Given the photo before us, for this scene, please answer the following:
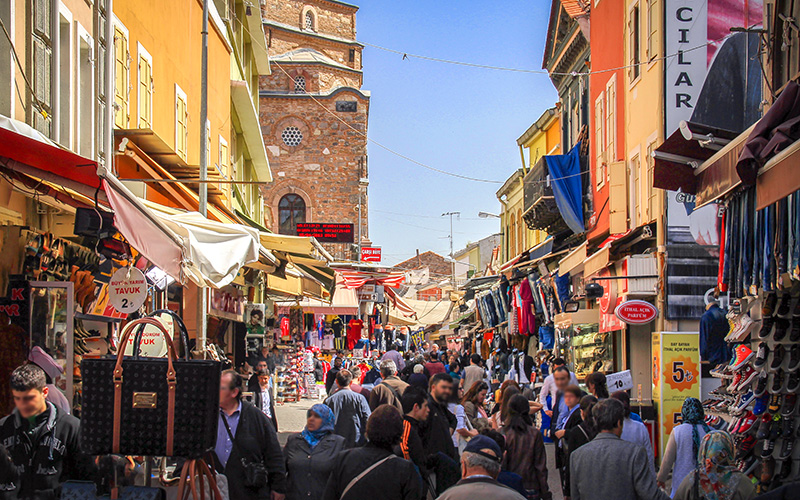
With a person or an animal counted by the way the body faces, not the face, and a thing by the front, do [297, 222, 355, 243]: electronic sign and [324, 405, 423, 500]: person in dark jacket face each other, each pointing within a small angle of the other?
yes

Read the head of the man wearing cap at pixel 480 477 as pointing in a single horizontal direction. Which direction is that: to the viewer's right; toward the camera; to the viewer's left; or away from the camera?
away from the camera

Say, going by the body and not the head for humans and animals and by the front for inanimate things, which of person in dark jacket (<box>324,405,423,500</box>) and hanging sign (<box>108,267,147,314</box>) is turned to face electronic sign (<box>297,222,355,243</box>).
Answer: the person in dark jacket

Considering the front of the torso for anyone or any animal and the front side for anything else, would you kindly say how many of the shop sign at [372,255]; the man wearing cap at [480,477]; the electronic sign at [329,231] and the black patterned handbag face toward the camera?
3

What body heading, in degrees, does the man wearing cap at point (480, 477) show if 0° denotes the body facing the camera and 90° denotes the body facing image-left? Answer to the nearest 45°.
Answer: approximately 180°

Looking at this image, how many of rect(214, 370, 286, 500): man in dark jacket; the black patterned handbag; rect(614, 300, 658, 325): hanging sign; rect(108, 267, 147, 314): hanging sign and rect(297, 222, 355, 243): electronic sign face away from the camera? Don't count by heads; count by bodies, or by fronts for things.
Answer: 0

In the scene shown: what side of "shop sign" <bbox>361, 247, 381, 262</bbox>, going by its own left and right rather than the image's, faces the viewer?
front

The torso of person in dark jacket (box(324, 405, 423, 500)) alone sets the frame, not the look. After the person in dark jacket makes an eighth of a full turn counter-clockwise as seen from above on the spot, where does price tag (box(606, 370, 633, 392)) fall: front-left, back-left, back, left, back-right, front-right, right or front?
right

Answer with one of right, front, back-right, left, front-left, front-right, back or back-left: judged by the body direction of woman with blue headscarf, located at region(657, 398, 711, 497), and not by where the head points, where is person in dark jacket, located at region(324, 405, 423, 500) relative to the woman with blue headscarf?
back-left

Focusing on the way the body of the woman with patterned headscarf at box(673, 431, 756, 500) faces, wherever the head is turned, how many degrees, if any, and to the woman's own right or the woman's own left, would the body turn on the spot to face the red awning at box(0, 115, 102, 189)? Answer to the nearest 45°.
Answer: approximately 90° to the woman's own left

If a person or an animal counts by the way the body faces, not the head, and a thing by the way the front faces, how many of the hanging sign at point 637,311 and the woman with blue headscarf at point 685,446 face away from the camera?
1

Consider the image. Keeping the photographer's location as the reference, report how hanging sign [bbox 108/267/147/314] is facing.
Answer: facing the viewer

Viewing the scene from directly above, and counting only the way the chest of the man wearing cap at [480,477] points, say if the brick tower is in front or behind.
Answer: in front

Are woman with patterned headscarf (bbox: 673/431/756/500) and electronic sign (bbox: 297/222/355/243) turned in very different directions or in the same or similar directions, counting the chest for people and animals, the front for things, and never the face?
very different directions

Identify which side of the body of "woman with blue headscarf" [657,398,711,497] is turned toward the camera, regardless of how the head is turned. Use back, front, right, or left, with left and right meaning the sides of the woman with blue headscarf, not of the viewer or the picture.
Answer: back

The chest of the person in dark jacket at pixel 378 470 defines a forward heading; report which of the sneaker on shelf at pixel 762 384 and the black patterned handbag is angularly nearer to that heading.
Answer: the sneaker on shelf

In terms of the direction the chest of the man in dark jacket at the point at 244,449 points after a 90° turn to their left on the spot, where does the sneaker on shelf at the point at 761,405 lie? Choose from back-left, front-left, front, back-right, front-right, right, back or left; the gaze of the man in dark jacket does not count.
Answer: front-left

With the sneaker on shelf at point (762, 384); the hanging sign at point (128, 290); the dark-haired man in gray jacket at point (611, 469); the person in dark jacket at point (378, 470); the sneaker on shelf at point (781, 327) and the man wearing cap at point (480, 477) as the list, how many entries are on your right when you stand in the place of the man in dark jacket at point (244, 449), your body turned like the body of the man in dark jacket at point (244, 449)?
1

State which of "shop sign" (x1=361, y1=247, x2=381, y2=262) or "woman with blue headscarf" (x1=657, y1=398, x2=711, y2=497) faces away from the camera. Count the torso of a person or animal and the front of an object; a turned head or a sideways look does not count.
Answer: the woman with blue headscarf
